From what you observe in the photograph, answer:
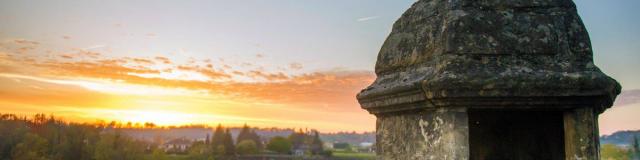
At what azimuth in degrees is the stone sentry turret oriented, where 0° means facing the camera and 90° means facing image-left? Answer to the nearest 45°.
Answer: approximately 0°
